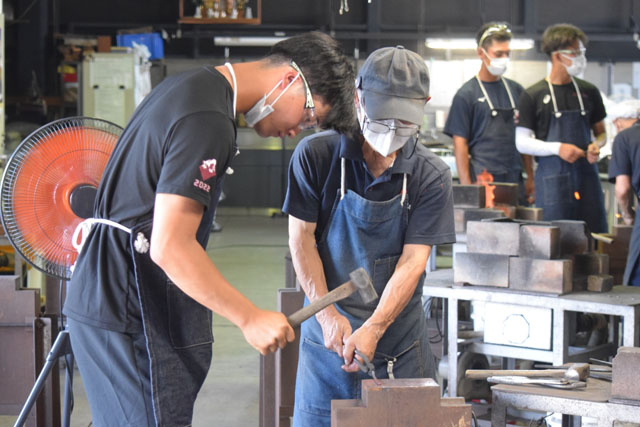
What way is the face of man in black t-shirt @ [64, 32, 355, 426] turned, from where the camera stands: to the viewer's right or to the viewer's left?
to the viewer's right

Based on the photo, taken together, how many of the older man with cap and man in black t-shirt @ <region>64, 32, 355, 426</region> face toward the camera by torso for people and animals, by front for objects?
1

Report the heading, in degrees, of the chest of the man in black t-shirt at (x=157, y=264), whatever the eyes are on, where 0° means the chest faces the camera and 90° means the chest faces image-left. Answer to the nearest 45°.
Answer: approximately 270°

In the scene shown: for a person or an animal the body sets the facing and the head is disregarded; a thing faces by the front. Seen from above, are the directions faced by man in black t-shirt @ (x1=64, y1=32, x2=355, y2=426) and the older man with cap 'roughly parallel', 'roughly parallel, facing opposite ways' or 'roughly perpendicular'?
roughly perpendicular

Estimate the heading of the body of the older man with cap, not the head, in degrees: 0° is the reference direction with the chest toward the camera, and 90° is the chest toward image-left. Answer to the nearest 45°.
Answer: approximately 0°

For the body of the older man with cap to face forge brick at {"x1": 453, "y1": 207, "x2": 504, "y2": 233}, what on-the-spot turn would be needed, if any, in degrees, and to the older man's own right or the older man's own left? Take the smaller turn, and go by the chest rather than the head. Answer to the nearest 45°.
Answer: approximately 180°

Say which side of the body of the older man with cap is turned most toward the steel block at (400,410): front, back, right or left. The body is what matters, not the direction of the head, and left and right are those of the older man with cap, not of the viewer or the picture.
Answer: front
